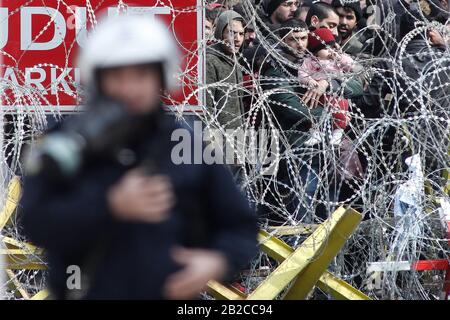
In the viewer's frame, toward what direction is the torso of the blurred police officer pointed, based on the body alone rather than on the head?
toward the camera

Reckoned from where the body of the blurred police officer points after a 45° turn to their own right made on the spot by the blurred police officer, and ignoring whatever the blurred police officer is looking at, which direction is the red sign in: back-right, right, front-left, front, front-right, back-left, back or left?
back-right

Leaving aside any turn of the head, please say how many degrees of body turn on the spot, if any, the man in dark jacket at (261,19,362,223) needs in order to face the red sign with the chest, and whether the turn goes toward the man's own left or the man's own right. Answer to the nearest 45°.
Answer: approximately 135° to the man's own right

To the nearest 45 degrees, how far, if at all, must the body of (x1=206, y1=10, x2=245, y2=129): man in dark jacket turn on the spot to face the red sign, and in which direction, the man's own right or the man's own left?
approximately 135° to the man's own right

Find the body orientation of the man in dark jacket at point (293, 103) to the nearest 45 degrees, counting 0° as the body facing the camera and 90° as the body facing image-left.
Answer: approximately 315°

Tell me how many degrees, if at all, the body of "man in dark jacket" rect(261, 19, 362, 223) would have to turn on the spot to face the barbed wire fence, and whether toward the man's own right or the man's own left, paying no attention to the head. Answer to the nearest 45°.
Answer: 0° — they already face it

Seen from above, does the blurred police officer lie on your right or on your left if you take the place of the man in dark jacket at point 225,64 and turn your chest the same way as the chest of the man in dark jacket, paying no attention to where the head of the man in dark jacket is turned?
on your right

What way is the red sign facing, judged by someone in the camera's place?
facing the viewer
